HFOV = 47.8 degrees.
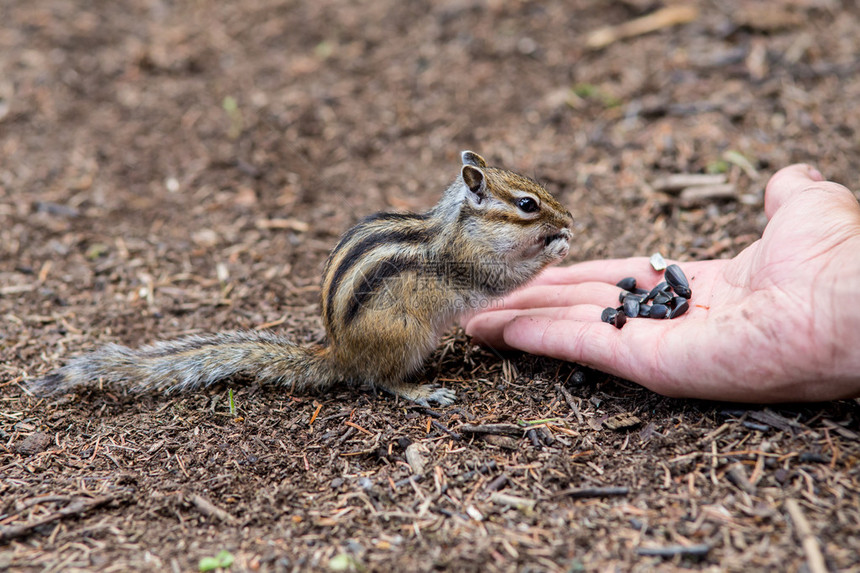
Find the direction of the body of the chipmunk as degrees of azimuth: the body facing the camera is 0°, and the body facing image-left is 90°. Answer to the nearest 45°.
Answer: approximately 270°

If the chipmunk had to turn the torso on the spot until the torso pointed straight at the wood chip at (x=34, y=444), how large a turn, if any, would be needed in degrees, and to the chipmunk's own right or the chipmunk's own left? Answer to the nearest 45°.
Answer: approximately 180°

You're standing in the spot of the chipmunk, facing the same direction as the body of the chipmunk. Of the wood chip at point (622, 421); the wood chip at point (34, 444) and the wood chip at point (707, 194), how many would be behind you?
1

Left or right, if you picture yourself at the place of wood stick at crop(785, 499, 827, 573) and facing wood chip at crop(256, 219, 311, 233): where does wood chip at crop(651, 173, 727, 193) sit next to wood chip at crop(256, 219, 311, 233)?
right
